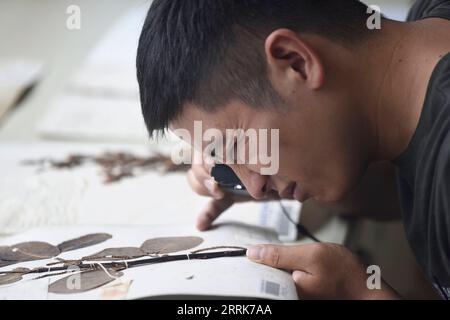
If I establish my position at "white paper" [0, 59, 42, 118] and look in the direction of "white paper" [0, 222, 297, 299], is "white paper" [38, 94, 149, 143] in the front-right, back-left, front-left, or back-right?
front-left

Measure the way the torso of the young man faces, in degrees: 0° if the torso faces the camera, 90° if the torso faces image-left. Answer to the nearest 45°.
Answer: approximately 90°
